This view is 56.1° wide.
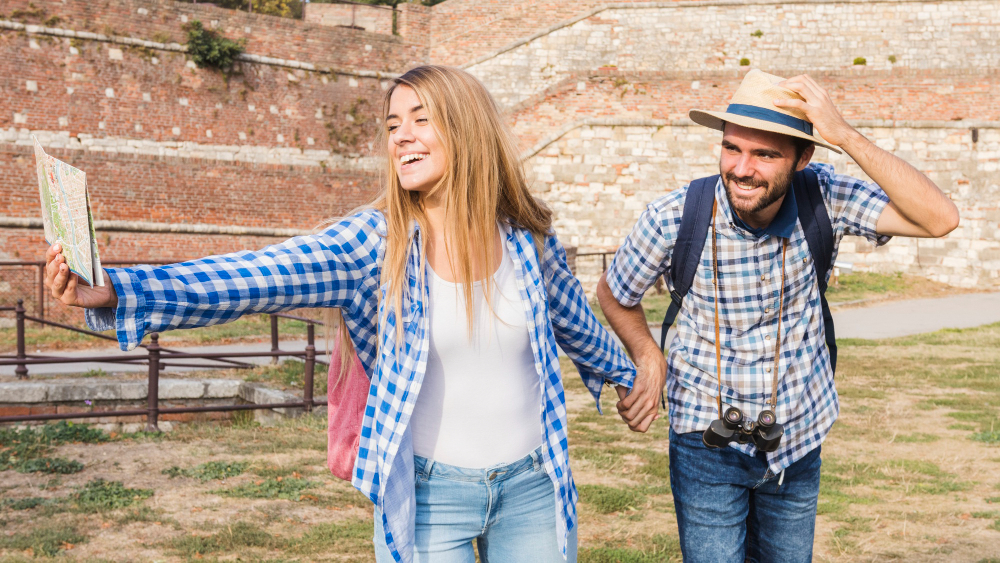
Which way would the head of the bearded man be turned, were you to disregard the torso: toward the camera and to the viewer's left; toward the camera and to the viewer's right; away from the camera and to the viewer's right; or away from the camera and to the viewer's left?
toward the camera and to the viewer's left

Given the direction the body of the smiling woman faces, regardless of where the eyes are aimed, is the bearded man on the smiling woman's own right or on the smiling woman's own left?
on the smiling woman's own left

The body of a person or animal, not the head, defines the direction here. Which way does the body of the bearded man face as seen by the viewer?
toward the camera

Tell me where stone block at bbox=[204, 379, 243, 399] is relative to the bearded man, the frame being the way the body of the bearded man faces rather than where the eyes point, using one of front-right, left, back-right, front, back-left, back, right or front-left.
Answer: back-right

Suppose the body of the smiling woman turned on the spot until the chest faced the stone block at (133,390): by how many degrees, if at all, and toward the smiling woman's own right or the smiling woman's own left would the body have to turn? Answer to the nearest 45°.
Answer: approximately 180°

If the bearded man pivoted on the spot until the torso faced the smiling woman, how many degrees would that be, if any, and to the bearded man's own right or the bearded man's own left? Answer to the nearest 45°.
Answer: approximately 45° to the bearded man's own right

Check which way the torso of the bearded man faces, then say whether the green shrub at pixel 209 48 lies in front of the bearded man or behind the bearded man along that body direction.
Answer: behind

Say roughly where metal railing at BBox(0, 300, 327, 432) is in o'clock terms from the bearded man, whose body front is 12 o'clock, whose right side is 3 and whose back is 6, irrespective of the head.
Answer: The metal railing is roughly at 4 o'clock from the bearded man.

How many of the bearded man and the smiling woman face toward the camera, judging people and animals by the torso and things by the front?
2

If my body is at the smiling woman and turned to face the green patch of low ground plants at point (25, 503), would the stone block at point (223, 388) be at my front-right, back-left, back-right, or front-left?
front-right

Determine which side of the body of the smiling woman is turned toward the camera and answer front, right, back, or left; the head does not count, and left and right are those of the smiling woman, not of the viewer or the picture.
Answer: front

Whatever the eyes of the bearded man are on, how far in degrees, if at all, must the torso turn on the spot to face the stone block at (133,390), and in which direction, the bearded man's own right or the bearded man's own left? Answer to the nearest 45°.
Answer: approximately 135° to the bearded man's own right

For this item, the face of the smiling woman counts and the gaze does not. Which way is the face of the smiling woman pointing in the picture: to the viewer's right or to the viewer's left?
to the viewer's left

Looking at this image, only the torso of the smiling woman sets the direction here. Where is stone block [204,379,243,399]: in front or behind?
behind
